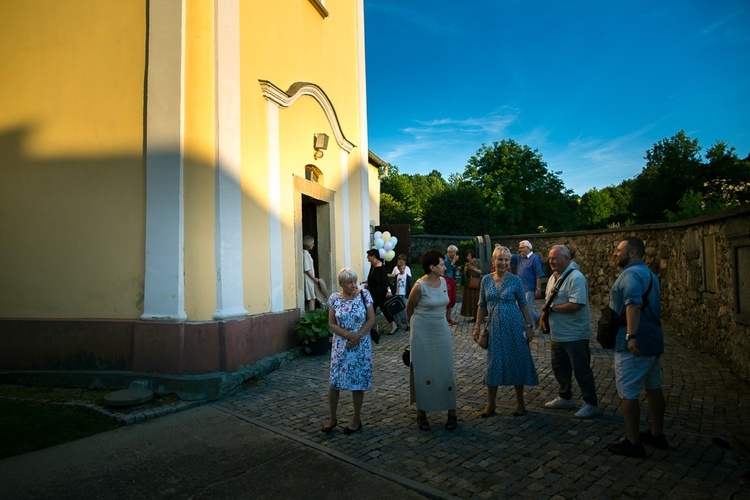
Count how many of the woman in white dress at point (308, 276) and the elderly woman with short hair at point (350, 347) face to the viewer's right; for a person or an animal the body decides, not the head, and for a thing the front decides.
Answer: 1

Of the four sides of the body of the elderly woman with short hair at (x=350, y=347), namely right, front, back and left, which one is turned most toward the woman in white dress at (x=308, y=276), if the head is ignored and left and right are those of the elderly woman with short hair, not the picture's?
back

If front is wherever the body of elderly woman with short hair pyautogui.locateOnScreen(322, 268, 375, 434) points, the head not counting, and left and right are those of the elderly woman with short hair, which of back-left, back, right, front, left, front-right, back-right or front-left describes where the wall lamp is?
back

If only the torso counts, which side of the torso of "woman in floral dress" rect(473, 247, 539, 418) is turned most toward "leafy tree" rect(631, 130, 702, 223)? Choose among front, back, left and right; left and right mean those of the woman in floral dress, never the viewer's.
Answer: back

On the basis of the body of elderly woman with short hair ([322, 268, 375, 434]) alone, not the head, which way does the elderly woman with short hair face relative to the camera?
toward the camera

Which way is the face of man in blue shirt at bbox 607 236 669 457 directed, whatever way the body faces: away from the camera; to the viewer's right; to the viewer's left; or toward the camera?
to the viewer's left

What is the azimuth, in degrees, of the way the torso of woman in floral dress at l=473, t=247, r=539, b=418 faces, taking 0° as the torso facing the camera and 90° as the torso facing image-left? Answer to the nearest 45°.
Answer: approximately 0°

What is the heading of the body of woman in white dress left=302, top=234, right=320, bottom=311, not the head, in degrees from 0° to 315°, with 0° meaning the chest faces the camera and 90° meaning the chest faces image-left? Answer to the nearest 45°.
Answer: approximately 270°

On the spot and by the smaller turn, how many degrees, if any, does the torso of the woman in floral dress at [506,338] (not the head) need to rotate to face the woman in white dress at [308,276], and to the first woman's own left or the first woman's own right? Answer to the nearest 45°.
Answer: approximately 135° to the first woman's own right

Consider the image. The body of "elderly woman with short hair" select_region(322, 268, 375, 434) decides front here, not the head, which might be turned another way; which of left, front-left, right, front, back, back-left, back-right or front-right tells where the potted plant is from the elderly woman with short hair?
back
